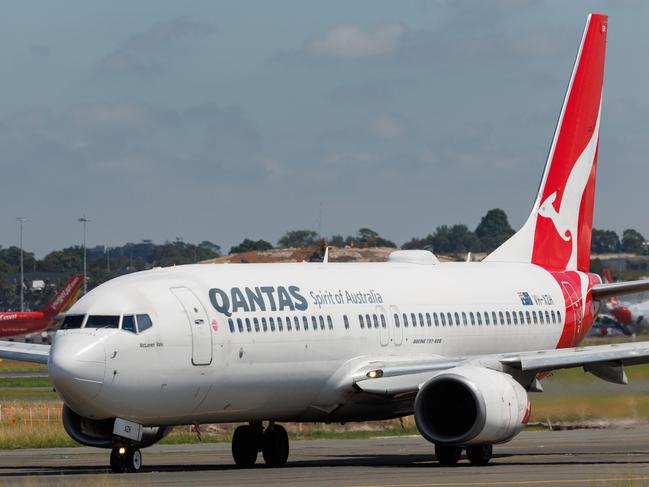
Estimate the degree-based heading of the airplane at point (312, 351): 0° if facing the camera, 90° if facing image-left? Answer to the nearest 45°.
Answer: approximately 45°
